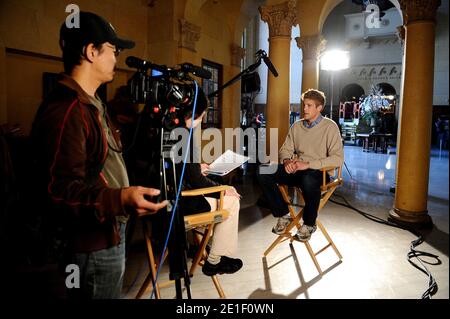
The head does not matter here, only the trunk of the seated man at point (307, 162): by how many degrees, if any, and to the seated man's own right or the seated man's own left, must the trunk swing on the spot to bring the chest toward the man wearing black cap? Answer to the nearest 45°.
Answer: approximately 45° to the seated man's own left

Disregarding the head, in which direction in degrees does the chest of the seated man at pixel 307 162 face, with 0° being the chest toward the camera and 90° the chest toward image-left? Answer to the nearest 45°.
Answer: approximately 45°

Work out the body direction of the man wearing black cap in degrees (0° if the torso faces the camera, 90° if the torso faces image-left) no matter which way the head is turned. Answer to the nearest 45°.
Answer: approximately 270°

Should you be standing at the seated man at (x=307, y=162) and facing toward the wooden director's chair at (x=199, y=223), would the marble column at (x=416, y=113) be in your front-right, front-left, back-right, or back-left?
back-left

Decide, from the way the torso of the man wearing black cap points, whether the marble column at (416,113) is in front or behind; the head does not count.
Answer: in front

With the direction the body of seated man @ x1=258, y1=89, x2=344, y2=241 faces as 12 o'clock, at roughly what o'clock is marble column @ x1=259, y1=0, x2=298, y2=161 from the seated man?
The marble column is roughly at 4 o'clock from the seated man.

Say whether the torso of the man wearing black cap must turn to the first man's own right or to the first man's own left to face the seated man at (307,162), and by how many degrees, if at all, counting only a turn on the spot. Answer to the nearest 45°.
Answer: approximately 45° to the first man's own left

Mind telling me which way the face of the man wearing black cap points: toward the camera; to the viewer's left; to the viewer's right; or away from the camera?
to the viewer's right

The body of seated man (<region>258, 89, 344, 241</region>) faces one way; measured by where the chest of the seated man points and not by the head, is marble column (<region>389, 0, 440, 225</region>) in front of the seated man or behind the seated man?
behind

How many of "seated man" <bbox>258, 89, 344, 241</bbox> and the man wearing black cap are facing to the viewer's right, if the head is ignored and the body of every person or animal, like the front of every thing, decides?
1
